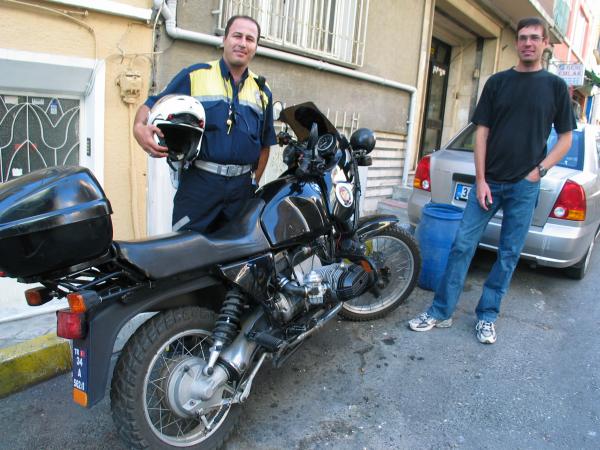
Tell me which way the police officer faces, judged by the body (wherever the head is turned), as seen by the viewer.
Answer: toward the camera

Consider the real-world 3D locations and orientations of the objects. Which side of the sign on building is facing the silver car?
front

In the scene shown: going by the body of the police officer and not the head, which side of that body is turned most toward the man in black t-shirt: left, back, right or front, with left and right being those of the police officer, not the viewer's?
left

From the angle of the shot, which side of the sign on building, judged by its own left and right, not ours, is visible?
front

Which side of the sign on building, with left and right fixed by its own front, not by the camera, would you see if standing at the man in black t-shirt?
front

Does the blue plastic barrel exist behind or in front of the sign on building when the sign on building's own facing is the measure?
in front

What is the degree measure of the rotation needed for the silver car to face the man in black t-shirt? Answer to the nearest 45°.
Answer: approximately 135° to its right

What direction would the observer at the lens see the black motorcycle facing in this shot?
facing away from the viewer and to the right of the viewer

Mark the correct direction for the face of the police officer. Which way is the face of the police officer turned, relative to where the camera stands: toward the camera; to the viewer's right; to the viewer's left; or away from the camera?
toward the camera

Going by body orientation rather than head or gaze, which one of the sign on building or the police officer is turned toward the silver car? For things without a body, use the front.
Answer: the sign on building

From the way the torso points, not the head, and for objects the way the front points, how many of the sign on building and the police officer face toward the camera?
2

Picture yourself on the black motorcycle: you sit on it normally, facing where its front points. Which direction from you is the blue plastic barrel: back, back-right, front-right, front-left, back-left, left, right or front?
front

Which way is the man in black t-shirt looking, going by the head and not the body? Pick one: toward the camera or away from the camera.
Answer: toward the camera

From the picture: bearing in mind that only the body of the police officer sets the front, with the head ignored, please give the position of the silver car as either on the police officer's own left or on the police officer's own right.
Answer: on the police officer's own left

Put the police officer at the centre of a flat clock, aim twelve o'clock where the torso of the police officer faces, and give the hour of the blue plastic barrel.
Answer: The blue plastic barrel is roughly at 8 o'clock from the police officer.

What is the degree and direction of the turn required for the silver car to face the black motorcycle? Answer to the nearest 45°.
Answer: approximately 180°
